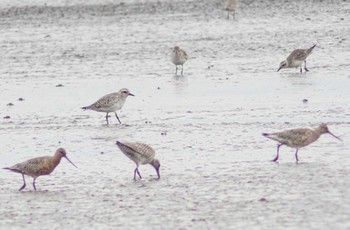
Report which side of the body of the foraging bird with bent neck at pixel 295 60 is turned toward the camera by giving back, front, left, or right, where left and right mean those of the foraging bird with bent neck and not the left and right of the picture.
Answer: left

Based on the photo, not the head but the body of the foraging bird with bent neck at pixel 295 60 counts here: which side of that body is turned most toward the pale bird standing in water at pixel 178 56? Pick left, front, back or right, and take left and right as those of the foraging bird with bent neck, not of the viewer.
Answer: front
